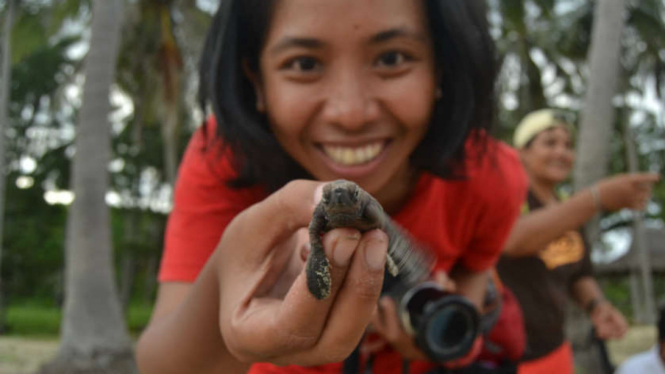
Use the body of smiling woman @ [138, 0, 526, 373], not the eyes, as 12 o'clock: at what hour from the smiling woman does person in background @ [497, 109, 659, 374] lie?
The person in background is roughly at 7 o'clock from the smiling woman.
